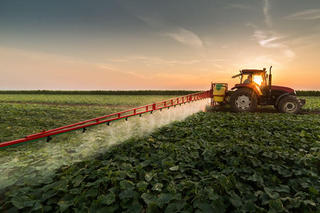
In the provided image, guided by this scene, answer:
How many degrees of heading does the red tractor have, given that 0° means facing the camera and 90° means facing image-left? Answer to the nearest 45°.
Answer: approximately 270°
